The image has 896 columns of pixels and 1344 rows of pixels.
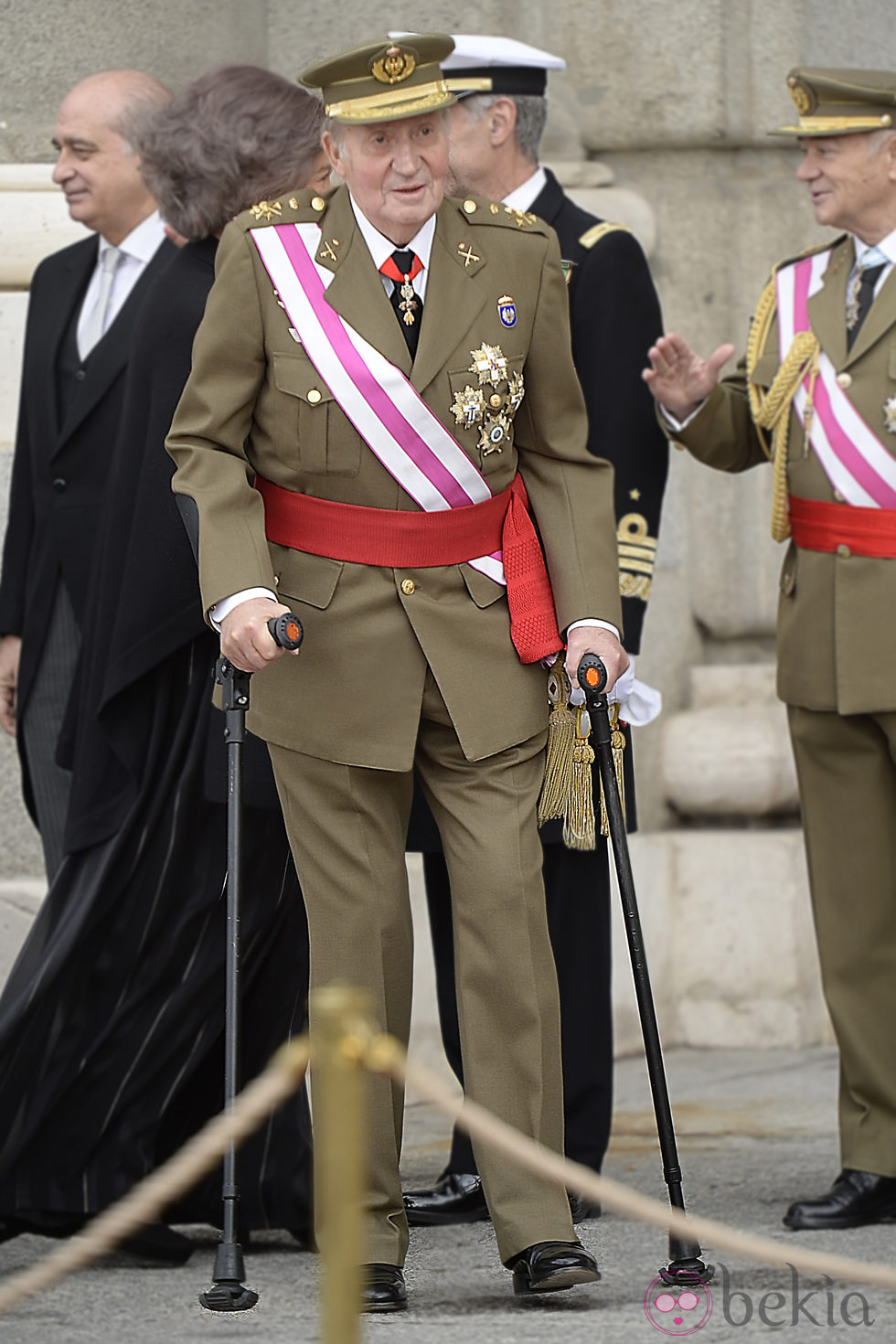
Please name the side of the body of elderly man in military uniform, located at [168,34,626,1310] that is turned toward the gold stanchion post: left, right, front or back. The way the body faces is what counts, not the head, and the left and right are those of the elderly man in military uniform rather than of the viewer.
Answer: front

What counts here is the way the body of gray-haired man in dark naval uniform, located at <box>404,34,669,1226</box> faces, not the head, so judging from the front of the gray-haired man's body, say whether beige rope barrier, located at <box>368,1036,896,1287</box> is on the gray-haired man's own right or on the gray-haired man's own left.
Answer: on the gray-haired man's own left

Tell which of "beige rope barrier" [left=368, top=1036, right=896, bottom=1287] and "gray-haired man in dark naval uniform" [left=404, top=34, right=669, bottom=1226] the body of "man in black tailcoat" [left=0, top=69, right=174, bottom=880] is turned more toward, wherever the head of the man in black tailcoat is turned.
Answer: the beige rope barrier

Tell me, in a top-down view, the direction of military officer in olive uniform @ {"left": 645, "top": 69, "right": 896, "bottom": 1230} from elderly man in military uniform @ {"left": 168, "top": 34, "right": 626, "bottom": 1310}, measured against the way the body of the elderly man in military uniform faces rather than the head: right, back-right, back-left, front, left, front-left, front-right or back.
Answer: back-left

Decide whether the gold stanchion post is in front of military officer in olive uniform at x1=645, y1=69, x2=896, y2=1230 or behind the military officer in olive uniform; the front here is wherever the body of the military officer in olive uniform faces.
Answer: in front

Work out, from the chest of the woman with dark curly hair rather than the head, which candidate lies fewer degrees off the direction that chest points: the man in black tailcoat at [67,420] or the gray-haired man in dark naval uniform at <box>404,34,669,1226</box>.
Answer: the gray-haired man in dark naval uniform

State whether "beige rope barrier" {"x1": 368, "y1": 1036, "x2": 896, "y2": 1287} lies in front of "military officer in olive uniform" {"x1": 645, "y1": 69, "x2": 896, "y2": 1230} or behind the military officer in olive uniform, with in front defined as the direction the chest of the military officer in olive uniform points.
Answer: in front

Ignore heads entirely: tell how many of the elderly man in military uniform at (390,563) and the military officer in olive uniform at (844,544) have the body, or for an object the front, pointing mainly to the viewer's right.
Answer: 0

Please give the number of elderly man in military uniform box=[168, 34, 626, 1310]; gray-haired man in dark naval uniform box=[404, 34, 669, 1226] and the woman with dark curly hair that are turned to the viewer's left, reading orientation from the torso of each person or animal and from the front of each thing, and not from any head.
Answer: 1

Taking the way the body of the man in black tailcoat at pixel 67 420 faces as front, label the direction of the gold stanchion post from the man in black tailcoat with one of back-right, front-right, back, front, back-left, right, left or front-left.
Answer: front-left

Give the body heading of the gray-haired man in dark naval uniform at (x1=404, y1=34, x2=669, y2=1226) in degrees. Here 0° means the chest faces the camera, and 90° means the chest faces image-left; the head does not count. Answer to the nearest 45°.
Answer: approximately 90°
